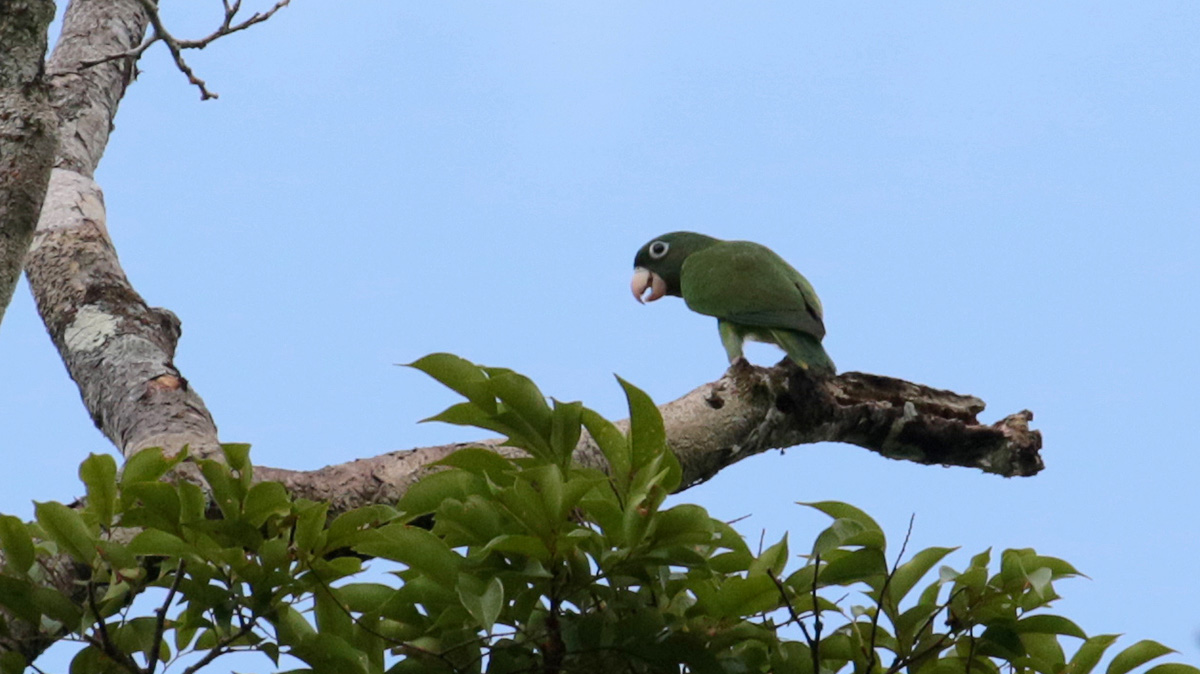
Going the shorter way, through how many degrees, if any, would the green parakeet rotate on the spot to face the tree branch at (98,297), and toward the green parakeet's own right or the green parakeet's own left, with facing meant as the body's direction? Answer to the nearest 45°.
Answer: approximately 45° to the green parakeet's own left

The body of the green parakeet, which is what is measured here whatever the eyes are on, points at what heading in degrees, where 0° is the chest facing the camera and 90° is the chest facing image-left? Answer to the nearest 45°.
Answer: approximately 90°
